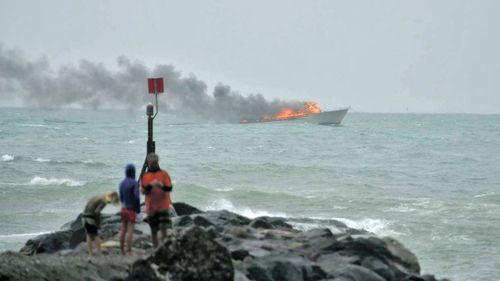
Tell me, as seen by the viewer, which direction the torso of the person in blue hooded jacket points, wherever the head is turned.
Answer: away from the camera

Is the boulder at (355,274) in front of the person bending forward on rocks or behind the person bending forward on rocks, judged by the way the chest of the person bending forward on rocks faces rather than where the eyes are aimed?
in front

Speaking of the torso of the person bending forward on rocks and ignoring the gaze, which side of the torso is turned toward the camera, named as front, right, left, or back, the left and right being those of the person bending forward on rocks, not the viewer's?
right

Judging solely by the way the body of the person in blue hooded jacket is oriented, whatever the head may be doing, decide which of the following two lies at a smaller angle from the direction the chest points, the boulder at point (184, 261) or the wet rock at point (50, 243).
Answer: the wet rock

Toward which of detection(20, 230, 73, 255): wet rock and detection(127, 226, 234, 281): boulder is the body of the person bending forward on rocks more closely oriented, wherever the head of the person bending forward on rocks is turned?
the boulder
